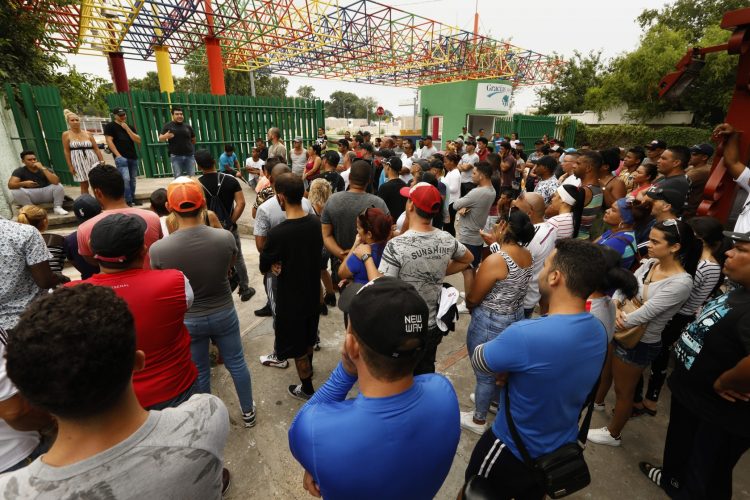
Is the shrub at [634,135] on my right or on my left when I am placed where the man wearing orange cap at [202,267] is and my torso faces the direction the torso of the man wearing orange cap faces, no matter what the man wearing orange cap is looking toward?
on my right

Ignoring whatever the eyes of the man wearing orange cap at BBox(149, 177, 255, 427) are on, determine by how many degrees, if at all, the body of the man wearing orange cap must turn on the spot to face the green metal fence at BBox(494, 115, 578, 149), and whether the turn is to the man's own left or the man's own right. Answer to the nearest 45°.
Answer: approximately 45° to the man's own right

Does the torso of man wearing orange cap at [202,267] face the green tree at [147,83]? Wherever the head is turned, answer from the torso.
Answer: yes

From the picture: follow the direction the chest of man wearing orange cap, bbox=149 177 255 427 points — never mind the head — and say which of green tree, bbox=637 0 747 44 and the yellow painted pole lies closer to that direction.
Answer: the yellow painted pole

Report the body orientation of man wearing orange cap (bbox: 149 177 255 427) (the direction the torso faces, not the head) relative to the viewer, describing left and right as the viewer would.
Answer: facing away from the viewer

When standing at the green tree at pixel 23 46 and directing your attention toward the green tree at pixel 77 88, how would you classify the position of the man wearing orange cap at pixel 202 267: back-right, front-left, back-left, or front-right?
back-right

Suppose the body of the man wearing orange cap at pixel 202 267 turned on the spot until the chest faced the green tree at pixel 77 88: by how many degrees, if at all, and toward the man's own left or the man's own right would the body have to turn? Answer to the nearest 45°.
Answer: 0° — they already face it

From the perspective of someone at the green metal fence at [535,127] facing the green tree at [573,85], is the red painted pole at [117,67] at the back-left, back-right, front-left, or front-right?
back-left

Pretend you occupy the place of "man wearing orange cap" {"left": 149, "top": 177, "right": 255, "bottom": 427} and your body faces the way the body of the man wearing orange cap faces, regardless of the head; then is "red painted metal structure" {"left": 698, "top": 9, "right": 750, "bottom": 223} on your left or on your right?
on your right

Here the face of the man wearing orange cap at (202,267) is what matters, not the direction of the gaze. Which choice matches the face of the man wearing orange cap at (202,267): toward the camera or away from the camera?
away from the camera
